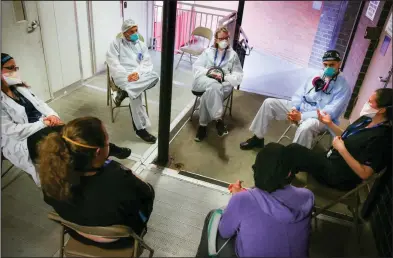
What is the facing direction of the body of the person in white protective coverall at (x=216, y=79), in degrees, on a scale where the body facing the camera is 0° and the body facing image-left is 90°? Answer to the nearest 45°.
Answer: approximately 0°

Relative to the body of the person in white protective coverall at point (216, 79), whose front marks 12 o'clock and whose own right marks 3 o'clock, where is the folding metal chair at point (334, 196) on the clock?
The folding metal chair is roughly at 11 o'clock from the person in white protective coverall.

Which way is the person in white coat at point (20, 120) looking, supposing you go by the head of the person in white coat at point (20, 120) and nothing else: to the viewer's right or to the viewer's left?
to the viewer's right

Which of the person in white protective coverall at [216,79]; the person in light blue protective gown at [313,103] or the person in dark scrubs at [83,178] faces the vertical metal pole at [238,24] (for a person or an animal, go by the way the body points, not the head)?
the person in dark scrubs

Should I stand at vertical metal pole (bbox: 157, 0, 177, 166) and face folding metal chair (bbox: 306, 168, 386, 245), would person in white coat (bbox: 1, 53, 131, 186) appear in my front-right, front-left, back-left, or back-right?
back-right

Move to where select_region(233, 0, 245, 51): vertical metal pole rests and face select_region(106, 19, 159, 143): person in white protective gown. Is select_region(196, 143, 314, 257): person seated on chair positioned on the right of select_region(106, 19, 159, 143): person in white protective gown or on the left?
left

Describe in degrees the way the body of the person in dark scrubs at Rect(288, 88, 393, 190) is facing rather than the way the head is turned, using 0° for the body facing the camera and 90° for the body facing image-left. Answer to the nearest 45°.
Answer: approximately 90°

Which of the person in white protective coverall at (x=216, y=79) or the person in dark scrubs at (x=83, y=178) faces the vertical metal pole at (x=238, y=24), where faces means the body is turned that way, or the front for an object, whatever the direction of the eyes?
the person in dark scrubs

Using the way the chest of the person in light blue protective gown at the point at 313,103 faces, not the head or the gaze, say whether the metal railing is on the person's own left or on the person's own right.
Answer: on the person's own right

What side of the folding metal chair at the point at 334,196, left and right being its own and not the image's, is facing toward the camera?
left

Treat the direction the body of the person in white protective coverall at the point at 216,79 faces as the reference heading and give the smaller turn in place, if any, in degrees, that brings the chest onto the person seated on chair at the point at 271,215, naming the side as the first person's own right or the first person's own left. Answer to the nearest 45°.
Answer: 0° — they already face them

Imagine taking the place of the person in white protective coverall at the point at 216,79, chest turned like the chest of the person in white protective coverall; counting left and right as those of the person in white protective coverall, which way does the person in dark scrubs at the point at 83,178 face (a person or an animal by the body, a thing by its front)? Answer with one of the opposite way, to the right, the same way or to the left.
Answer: the opposite way

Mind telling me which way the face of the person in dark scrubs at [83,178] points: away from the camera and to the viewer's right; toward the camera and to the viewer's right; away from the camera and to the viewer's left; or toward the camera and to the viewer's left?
away from the camera and to the viewer's right

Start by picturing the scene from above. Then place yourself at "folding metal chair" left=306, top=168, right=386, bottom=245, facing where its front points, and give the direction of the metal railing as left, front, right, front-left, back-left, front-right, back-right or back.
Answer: front-right

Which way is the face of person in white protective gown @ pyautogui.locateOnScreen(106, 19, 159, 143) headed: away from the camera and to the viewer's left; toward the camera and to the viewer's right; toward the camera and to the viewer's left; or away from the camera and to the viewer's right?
toward the camera and to the viewer's right
